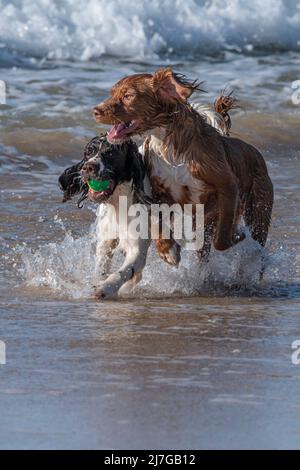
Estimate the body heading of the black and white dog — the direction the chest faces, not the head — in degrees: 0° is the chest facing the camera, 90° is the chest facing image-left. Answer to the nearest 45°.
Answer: approximately 45°

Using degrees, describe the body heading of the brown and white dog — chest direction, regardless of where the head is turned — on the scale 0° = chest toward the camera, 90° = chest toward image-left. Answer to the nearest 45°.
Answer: approximately 45°
